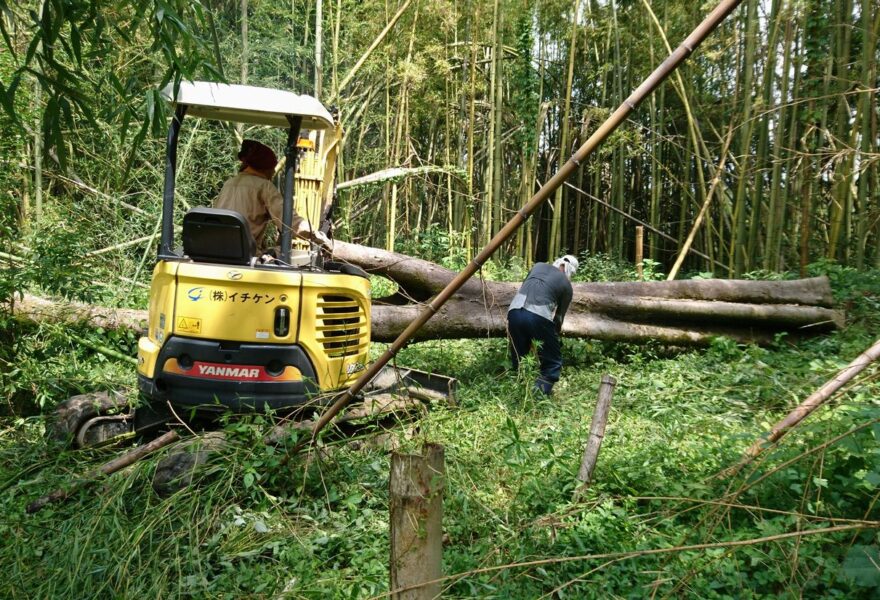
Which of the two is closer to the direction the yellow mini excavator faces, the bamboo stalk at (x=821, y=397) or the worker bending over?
the worker bending over

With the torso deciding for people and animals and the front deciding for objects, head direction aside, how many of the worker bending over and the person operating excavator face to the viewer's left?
0

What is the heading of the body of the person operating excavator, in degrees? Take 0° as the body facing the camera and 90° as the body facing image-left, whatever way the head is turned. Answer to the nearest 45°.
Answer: approximately 225°

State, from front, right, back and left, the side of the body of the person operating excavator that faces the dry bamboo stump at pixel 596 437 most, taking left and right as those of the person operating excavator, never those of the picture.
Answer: right

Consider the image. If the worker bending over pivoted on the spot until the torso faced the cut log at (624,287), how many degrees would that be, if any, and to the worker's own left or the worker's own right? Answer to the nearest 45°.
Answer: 0° — they already face it

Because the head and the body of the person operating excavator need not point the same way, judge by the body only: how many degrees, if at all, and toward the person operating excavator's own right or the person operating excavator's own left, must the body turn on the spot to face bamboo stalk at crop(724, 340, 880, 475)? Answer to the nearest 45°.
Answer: approximately 90° to the person operating excavator's own right

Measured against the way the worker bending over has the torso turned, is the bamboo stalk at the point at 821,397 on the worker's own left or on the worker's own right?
on the worker's own right

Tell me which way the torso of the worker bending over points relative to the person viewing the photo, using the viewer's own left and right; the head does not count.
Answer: facing away from the viewer and to the right of the viewer

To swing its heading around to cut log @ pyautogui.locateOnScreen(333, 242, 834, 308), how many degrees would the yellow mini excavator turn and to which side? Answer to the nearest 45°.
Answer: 0° — it already faces it

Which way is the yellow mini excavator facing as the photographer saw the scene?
facing away from the viewer and to the right of the viewer
